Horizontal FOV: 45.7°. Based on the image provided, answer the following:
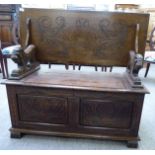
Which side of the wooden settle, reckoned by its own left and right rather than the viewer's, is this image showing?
front
